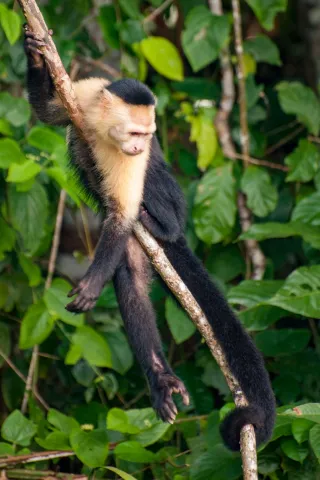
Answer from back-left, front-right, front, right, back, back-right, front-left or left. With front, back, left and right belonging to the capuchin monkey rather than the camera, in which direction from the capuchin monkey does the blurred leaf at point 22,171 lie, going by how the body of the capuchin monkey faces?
back-right

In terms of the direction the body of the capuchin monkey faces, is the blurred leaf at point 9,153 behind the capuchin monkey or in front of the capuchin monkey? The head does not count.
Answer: behind

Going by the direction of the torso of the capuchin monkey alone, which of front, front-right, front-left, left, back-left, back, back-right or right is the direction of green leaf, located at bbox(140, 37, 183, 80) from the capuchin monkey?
back

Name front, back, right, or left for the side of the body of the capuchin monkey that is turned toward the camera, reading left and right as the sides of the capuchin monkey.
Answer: front

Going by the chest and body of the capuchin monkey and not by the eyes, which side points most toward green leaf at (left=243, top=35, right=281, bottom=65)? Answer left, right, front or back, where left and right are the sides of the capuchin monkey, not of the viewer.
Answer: back

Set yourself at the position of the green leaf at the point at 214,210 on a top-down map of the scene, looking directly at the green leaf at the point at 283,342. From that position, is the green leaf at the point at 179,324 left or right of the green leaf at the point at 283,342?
right

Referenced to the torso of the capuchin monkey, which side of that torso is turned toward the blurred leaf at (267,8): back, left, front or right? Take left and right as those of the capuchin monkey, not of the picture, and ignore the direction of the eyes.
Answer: back

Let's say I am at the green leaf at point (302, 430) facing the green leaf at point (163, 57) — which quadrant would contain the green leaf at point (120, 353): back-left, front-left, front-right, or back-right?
front-left

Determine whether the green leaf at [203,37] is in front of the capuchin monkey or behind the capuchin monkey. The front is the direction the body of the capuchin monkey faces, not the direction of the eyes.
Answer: behind
